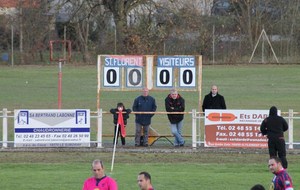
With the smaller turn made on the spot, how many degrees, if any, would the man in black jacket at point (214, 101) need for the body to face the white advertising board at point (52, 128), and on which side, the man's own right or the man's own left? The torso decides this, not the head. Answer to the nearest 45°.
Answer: approximately 90° to the man's own right

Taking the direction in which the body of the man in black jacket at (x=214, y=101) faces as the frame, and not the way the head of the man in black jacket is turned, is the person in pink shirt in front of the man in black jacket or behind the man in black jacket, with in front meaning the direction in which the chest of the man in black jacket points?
in front

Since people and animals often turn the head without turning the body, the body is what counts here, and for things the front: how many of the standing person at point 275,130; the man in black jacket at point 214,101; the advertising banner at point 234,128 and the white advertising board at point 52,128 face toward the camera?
3

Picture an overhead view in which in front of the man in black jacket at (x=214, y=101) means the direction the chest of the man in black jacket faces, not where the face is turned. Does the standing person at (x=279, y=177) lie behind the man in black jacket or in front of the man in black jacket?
in front

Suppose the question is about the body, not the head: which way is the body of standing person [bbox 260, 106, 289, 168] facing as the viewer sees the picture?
away from the camera

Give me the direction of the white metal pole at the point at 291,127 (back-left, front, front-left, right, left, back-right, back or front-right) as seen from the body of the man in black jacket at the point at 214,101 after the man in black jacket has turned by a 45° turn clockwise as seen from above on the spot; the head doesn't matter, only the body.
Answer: back-left

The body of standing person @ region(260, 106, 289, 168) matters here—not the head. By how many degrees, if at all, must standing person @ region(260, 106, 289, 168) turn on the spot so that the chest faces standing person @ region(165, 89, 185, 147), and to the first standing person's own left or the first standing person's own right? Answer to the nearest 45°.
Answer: approximately 45° to the first standing person's own left

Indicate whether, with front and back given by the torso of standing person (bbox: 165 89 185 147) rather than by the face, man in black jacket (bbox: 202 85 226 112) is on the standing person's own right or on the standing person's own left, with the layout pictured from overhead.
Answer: on the standing person's own left
